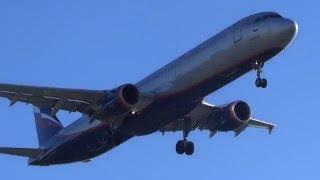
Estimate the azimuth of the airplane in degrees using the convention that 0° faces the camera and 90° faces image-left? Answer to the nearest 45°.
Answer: approximately 315°
